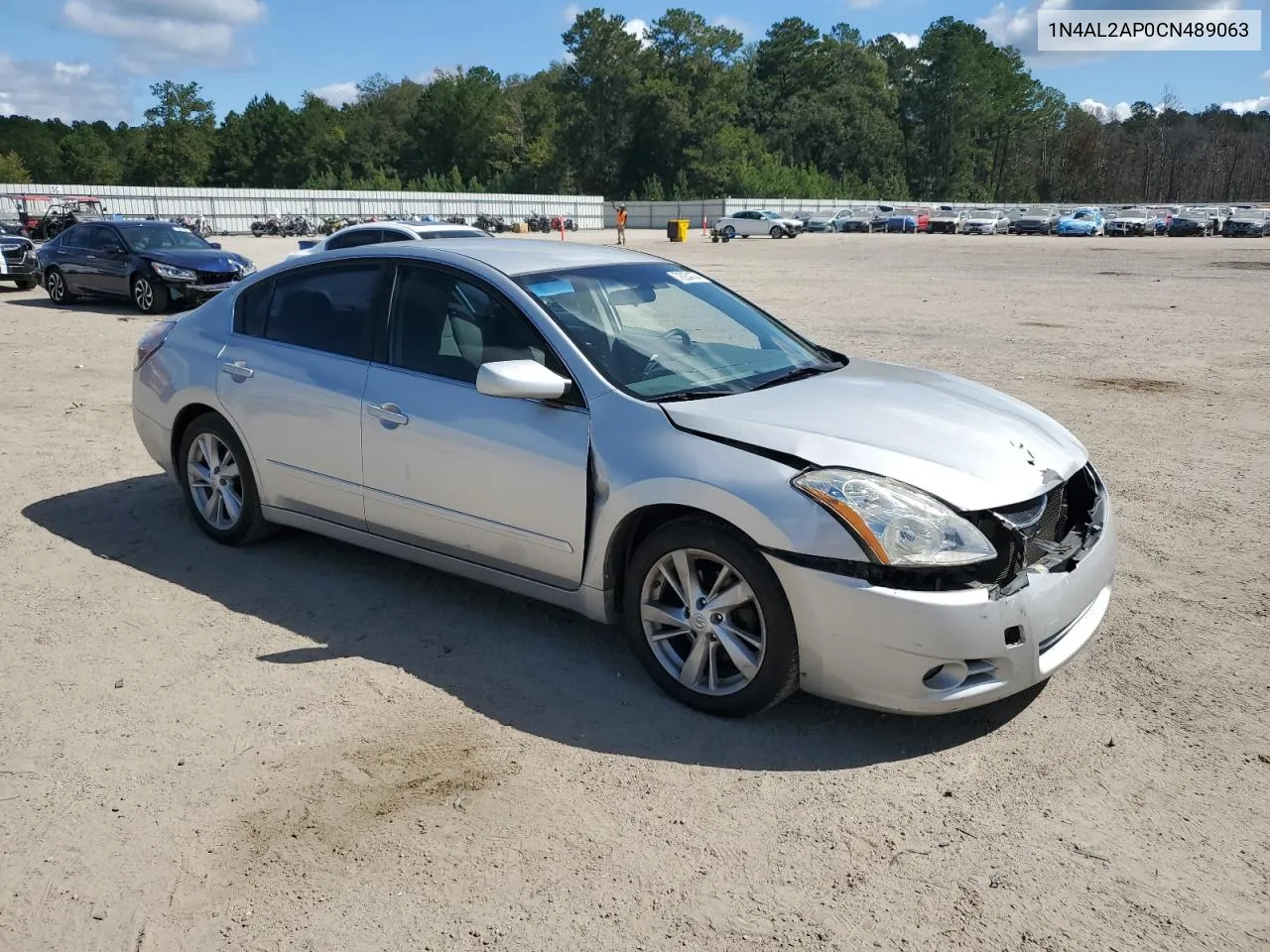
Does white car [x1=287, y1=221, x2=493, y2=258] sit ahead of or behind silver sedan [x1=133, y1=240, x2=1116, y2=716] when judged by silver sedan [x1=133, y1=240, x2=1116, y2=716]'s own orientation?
behind

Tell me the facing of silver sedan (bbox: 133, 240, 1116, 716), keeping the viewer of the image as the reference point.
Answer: facing the viewer and to the right of the viewer

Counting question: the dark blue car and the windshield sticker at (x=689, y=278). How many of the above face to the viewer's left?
0

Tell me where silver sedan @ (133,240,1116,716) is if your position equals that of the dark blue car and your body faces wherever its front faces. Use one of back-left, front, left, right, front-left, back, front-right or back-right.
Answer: front-right

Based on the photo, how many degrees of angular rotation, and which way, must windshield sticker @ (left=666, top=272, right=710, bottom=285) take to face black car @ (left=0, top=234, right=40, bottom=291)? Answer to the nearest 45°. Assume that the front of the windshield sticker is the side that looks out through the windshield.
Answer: approximately 180°

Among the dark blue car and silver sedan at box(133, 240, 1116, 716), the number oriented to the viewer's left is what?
0

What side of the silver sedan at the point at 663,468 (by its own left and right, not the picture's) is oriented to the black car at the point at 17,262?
back

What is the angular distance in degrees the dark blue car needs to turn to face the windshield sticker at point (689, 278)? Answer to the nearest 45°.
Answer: approximately 45° to its right

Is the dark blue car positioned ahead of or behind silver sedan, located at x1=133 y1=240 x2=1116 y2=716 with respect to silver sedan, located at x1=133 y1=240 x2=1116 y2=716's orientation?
behind

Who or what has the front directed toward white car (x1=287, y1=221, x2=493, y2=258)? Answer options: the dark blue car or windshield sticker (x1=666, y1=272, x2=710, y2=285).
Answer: the dark blue car

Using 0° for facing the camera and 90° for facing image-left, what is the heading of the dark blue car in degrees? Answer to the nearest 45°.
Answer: approximately 315°

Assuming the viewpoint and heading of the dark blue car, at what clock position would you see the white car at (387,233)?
The white car is roughly at 12 o'clock from the dark blue car.
